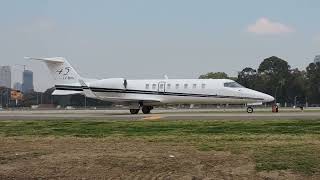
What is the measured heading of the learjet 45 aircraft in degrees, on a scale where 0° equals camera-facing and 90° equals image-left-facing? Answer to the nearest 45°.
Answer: approximately 270°
